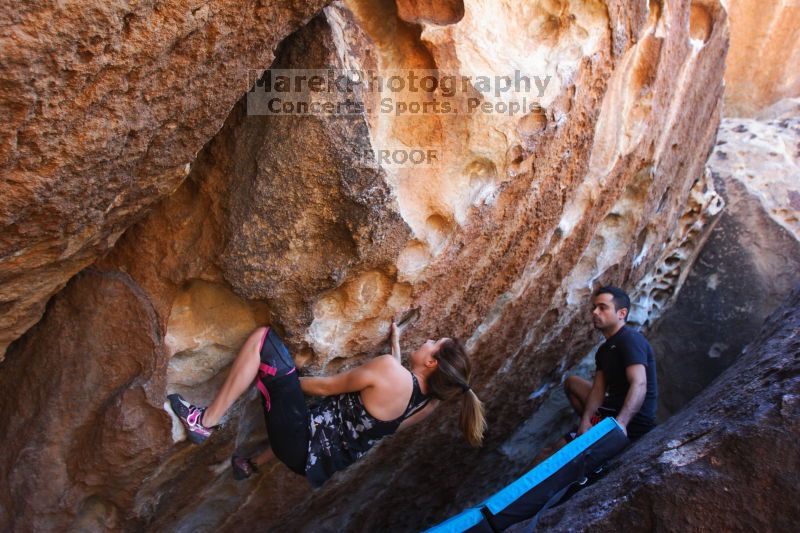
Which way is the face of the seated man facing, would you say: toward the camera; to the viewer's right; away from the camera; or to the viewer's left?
to the viewer's left

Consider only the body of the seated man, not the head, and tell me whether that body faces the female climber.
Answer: yes

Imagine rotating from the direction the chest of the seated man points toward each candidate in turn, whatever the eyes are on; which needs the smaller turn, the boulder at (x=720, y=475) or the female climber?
the female climber

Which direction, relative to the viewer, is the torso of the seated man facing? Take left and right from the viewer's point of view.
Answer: facing the viewer and to the left of the viewer

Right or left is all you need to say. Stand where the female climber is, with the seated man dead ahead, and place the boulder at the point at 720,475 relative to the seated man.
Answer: right
